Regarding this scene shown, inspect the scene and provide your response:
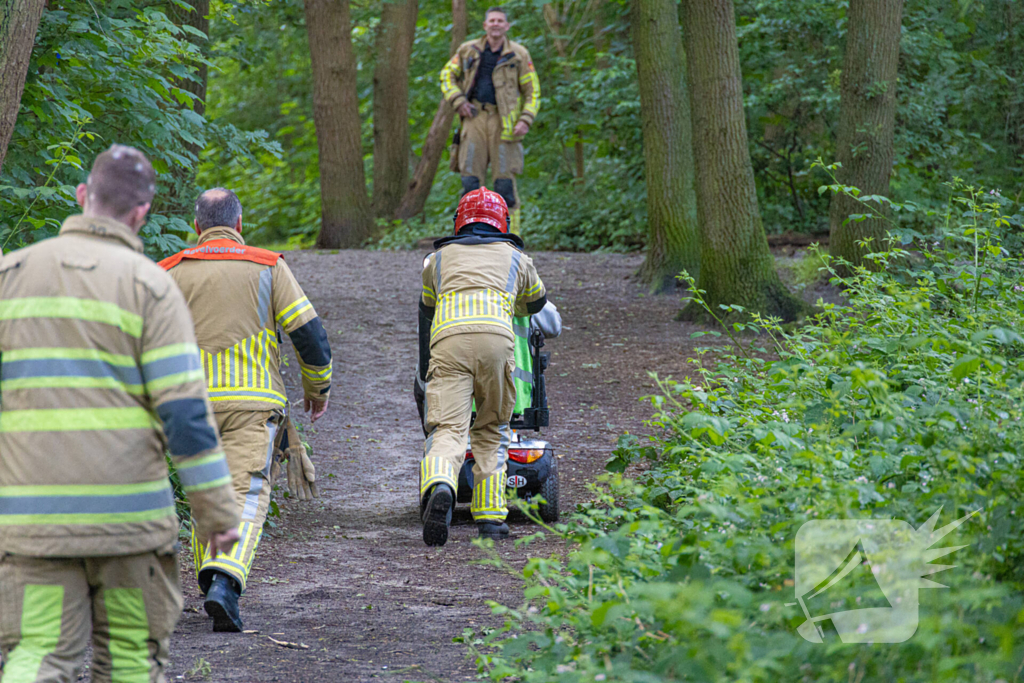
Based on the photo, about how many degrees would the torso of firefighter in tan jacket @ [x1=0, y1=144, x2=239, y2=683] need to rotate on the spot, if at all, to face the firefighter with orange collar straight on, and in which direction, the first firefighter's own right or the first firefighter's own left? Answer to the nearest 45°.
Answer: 0° — they already face them

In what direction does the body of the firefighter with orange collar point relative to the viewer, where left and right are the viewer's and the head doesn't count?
facing away from the viewer

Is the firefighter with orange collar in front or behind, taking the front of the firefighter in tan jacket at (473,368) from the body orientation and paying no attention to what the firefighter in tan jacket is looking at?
behind

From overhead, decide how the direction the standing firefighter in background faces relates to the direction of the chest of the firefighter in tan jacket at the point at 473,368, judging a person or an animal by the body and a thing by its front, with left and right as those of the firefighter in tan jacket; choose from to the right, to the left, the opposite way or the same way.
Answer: the opposite way

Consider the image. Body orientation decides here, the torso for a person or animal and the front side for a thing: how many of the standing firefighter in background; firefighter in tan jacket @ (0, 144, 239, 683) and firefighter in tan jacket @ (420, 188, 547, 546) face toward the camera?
1

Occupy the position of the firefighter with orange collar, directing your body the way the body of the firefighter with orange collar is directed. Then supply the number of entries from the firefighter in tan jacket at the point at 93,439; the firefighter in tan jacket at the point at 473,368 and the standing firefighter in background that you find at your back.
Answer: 1

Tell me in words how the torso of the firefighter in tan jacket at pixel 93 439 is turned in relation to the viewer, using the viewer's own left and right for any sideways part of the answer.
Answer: facing away from the viewer

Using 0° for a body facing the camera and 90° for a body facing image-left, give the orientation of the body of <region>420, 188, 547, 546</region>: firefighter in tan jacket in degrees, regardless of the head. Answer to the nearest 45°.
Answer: approximately 180°

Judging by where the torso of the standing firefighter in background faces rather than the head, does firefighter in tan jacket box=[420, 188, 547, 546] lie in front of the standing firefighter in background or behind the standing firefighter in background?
in front

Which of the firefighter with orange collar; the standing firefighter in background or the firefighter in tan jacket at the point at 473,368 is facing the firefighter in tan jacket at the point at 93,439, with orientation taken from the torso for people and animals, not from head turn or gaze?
the standing firefighter in background

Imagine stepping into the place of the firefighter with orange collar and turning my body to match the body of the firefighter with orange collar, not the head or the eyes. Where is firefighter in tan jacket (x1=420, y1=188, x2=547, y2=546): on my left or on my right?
on my right

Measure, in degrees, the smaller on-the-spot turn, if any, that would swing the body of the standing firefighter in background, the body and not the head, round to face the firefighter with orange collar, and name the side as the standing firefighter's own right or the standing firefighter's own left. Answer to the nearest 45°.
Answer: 0° — they already face them

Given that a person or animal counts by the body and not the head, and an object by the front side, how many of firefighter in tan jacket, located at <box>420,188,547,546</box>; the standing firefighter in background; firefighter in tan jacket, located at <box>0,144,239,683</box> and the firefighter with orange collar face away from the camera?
3

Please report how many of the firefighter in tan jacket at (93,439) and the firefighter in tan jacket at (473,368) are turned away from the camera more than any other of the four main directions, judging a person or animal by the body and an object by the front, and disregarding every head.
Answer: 2

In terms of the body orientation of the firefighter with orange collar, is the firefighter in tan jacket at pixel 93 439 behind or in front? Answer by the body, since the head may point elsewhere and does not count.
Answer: behind
